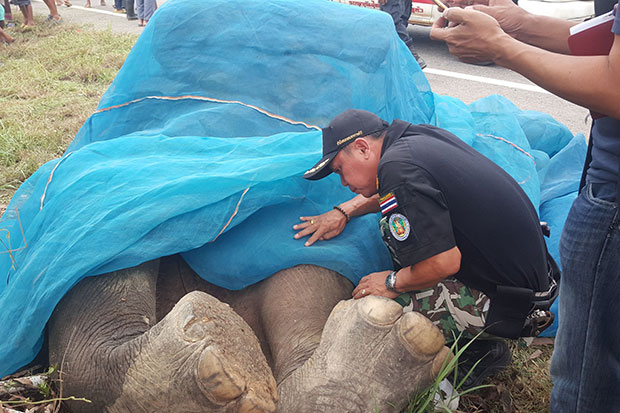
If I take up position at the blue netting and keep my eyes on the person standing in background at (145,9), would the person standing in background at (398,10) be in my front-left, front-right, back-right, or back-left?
front-right

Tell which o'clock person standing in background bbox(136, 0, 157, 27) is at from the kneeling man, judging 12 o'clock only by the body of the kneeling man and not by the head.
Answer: The person standing in background is roughly at 2 o'clock from the kneeling man.

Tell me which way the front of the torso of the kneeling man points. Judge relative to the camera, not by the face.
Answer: to the viewer's left

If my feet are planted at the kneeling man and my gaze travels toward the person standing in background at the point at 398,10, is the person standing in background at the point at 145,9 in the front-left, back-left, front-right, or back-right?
front-left

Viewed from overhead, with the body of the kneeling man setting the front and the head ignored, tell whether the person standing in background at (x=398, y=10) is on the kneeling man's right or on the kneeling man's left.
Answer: on the kneeling man's right
